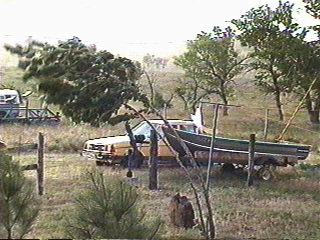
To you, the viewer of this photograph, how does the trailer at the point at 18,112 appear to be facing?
facing to the right of the viewer

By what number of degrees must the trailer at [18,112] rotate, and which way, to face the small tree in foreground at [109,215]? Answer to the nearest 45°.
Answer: approximately 90° to its right
